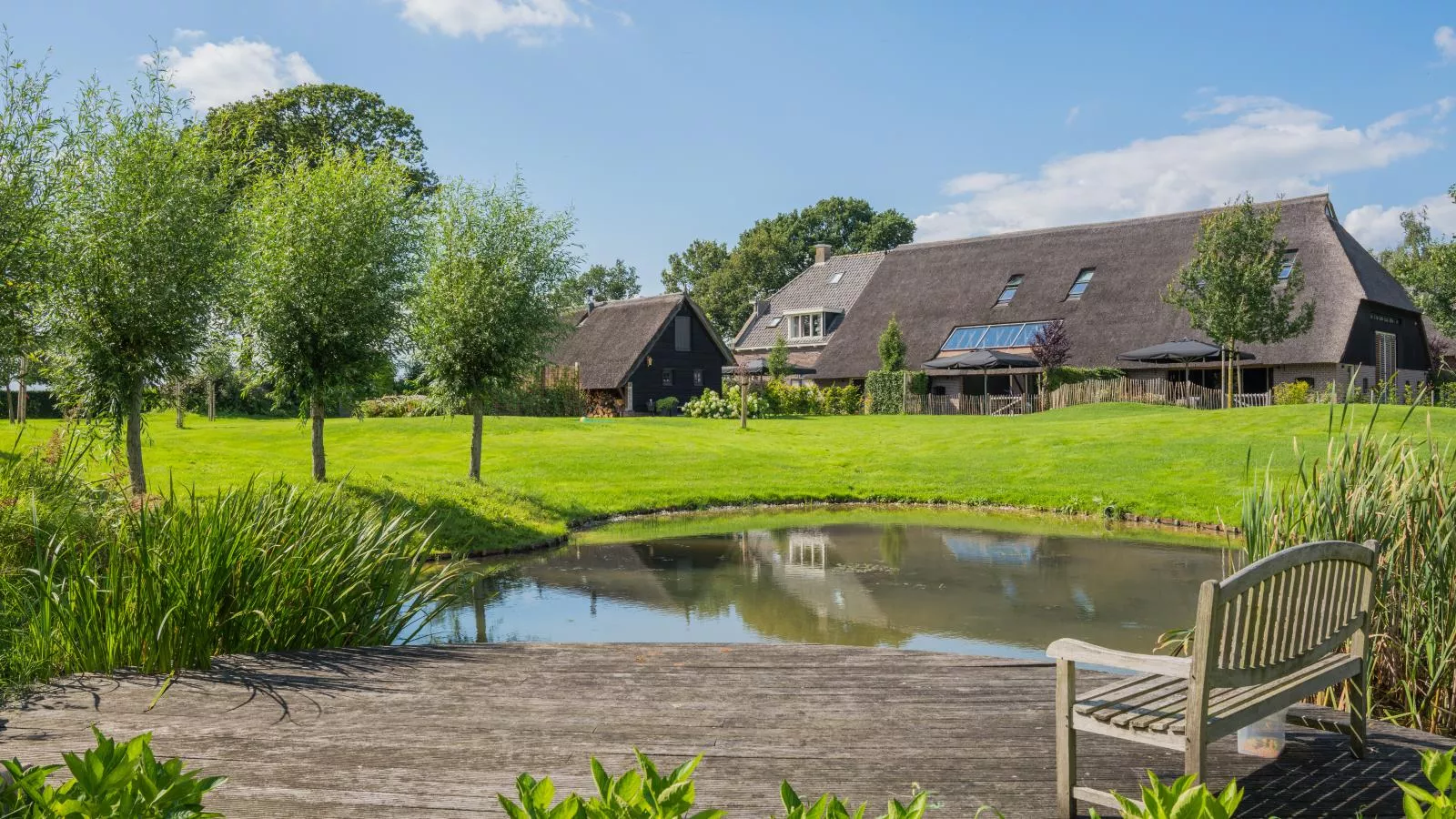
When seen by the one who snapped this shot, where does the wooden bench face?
facing away from the viewer and to the left of the viewer

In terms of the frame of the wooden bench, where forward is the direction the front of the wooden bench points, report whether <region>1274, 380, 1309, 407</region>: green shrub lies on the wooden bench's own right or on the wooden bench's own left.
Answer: on the wooden bench's own right

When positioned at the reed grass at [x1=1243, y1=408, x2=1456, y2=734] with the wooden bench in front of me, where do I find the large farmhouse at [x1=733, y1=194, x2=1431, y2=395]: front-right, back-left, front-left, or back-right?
back-right

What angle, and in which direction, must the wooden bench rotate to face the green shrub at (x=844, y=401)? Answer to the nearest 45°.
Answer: approximately 45° to its right

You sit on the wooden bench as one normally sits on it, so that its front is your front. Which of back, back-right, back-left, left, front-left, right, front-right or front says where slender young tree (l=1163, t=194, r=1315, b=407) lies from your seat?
front-right
